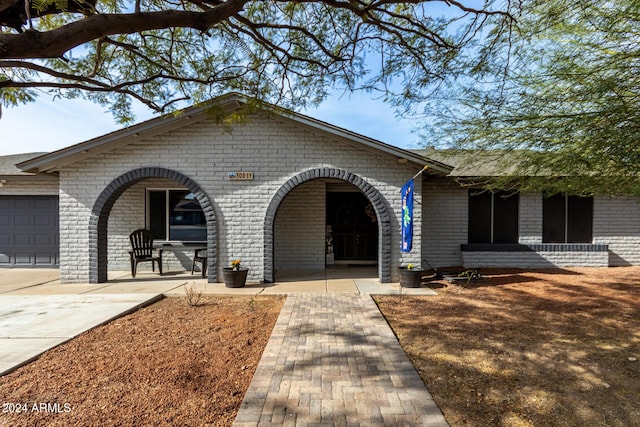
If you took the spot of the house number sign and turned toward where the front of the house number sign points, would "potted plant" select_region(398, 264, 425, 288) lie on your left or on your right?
on your left

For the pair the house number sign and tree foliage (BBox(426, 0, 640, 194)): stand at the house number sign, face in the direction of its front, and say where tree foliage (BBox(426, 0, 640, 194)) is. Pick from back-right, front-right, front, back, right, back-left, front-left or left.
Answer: front-left

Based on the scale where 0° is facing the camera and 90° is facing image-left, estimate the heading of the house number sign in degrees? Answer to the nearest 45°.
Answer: approximately 0°

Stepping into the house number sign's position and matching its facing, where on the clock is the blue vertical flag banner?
The blue vertical flag banner is roughly at 10 o'clock from the house number sign.
